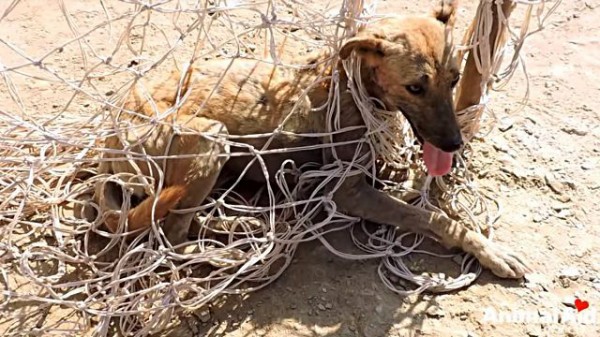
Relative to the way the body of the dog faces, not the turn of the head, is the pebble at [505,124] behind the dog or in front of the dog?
in front

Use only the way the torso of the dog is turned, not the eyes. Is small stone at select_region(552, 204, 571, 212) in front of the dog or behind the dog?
in front

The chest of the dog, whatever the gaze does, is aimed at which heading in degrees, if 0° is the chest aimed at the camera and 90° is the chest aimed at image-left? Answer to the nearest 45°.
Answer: approximately 270°

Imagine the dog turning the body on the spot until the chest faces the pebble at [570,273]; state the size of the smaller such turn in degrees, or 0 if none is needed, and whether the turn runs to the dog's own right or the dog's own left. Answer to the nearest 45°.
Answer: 0° — it already faces it

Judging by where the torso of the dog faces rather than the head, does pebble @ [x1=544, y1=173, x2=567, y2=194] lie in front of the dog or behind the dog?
in front
